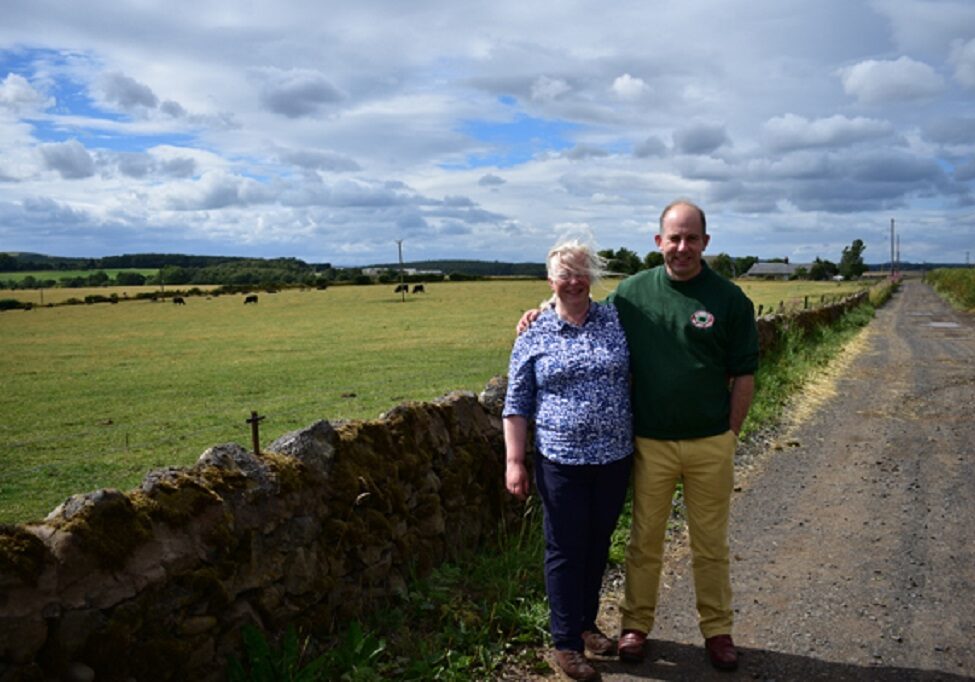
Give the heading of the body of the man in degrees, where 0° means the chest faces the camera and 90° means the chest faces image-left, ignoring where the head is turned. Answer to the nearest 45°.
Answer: approximately 0°

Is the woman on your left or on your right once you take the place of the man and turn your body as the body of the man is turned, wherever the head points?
on your right
